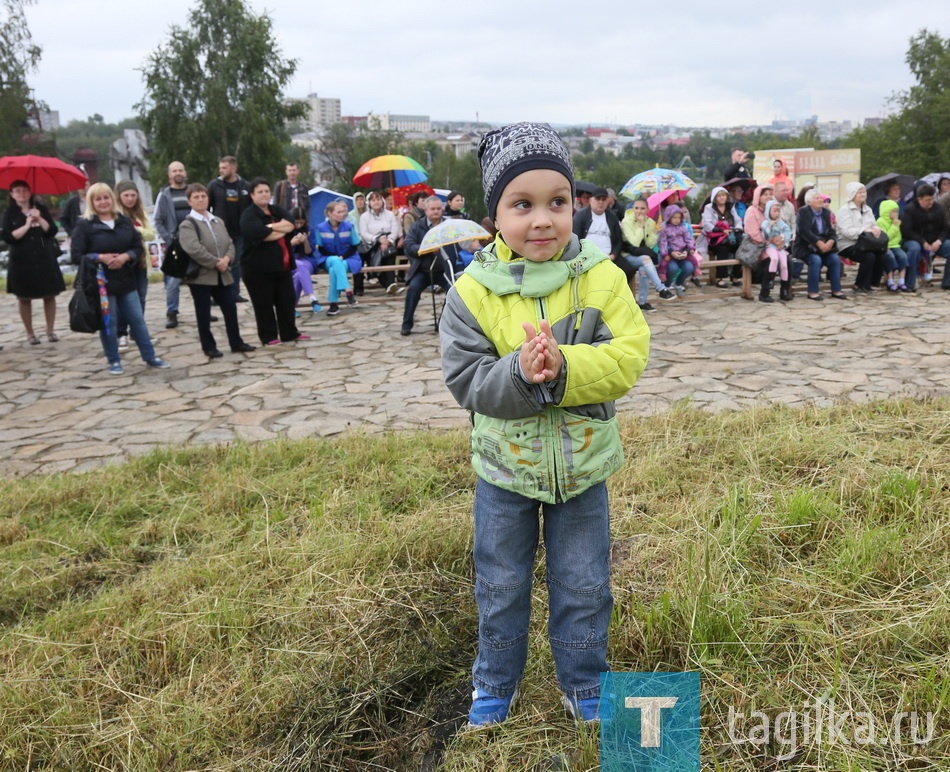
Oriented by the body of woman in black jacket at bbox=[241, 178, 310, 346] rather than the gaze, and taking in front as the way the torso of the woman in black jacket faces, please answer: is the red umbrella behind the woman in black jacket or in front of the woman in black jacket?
behind

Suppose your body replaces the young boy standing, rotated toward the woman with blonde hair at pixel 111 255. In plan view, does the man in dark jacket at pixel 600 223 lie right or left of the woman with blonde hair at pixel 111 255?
right

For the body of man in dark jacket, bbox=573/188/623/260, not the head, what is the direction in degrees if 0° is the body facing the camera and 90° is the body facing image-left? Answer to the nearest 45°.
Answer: approximately 0°

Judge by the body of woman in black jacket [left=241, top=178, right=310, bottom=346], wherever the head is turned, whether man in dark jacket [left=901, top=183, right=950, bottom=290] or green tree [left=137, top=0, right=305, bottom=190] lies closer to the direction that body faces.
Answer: the man in dark jacket

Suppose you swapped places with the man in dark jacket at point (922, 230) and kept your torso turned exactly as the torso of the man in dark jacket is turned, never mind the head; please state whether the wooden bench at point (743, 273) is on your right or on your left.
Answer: on your right

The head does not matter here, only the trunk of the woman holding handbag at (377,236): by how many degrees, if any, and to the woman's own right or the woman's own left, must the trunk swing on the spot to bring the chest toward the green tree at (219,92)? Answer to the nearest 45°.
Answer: approximately 180°

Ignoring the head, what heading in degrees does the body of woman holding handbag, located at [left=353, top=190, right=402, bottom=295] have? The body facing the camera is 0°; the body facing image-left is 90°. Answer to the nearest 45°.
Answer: approximately 0°

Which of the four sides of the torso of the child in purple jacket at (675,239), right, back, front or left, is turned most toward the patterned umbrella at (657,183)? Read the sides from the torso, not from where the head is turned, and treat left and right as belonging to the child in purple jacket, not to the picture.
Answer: back

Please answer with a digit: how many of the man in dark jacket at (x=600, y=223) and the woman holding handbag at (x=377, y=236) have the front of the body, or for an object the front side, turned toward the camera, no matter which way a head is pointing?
2
